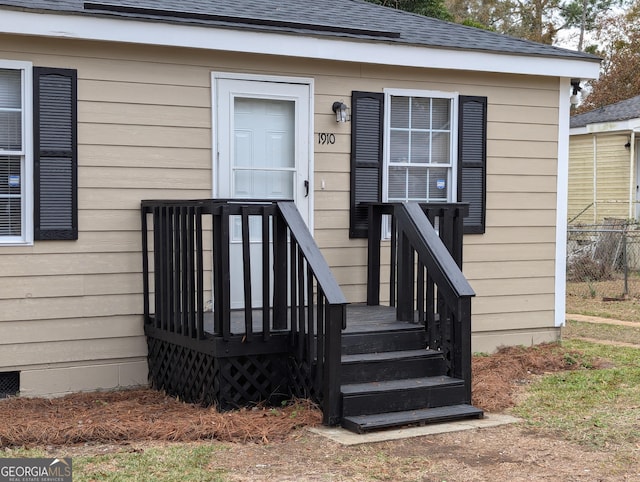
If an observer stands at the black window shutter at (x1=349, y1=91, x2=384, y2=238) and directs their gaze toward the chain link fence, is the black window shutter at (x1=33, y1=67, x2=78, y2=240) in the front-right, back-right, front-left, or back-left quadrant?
back-left

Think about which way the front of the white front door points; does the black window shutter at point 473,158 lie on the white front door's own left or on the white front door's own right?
on the white front door's own left

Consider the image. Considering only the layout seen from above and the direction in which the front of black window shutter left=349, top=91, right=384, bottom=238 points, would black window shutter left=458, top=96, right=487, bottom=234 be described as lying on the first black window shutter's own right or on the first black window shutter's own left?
on the first black window shutter's own left

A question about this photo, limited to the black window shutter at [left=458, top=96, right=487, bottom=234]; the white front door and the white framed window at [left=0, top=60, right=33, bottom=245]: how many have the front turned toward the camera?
3

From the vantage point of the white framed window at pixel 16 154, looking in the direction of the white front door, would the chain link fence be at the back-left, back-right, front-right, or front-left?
front-left

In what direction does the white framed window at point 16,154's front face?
toward the camera

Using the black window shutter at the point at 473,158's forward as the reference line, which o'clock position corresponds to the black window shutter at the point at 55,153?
the black window shutter at the point at 55,153 is roughly at 2 o'clock from the black window shutter at the point at 473,158.

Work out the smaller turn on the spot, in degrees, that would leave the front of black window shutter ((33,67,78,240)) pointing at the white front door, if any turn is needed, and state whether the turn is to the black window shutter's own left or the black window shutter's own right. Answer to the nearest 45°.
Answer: approximately 90° to the black window shutter's own left

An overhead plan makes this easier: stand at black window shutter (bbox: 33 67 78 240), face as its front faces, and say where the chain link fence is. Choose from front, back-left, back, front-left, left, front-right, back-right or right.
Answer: back-left

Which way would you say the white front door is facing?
toward the camera

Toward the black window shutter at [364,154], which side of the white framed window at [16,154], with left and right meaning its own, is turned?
left

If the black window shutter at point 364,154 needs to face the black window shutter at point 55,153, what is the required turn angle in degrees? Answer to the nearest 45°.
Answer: approximately 45° to its right

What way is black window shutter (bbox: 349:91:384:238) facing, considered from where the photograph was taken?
facing the viewer

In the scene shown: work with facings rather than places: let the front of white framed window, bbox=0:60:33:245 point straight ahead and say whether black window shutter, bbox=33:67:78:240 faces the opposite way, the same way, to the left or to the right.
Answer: the same way

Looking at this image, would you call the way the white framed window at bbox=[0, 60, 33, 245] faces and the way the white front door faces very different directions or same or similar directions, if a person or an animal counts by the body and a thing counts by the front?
same or similar directions
